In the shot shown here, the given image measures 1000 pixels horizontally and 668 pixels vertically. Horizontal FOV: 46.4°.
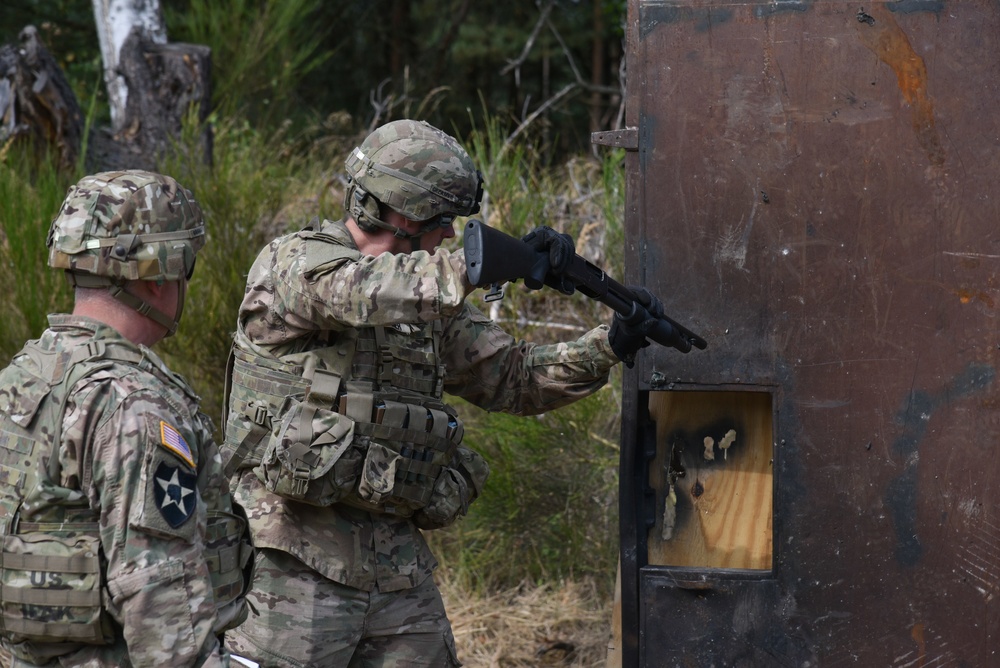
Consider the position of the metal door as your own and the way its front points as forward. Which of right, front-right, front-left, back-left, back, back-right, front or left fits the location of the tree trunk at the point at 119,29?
back-right

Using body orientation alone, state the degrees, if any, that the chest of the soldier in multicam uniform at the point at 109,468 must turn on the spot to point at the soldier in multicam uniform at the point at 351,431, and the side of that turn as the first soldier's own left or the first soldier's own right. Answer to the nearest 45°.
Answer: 0° — they already face them

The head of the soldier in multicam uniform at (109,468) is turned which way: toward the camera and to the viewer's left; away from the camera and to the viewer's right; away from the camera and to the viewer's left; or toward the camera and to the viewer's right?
away from the camera and to the viewer's right

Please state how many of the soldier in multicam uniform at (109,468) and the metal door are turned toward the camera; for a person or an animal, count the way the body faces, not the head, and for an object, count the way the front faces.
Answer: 1

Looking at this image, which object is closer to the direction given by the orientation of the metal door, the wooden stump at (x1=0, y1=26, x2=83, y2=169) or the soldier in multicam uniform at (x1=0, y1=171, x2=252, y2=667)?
the soldier in multicam uniform

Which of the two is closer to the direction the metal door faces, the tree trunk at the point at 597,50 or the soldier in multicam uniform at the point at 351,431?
the soldier in multicam uniform

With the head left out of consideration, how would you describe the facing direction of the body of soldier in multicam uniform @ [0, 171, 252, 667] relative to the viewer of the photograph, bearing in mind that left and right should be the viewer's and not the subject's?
facing away from the viewer and to the right of the viewer

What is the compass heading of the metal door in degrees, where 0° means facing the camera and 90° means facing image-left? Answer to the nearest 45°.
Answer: approximately 0°

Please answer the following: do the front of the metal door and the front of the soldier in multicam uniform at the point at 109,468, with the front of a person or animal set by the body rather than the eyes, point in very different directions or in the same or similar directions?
very different directions

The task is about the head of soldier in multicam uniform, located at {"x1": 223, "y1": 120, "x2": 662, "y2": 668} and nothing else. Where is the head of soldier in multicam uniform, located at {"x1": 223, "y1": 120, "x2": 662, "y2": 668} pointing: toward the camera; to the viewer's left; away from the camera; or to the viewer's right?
to the viewer's right

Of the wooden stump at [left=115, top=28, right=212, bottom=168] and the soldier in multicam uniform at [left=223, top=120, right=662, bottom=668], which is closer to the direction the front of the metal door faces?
the soldier in multicam uniform

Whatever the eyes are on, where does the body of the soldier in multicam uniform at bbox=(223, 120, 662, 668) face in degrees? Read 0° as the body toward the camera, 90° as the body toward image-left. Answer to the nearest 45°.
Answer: approximately 315°

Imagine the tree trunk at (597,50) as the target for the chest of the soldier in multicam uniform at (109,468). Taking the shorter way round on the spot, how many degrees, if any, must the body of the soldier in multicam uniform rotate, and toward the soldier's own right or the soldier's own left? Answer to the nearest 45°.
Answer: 0° — they already face it
